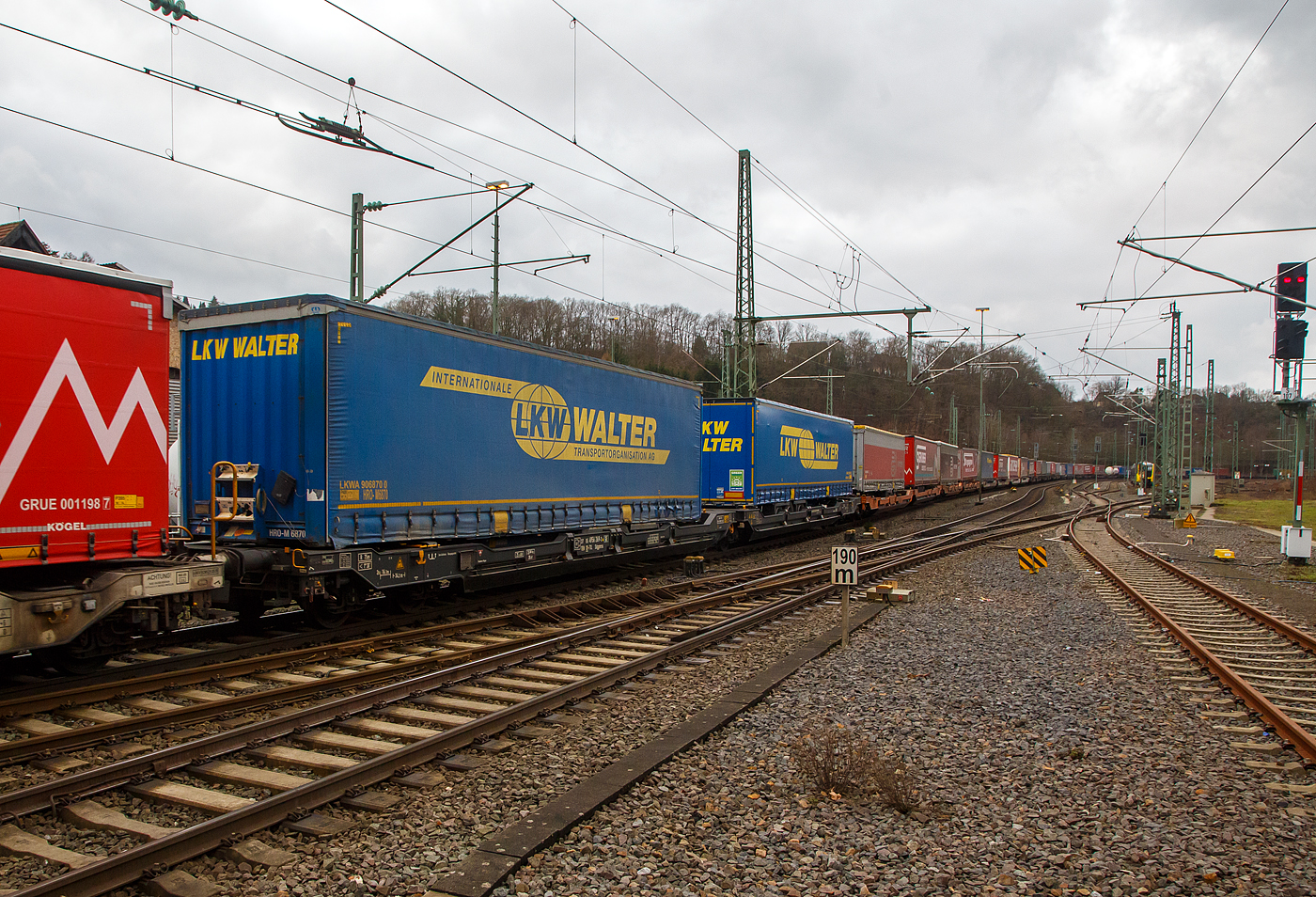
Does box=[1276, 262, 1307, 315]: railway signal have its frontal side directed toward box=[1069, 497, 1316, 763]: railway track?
yes

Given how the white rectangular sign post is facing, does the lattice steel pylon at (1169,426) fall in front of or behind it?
behind

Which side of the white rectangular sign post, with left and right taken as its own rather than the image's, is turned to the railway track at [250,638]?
right

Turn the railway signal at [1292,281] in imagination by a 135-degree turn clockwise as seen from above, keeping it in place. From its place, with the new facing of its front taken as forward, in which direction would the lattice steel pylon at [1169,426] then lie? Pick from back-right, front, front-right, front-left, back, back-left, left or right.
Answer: front-right

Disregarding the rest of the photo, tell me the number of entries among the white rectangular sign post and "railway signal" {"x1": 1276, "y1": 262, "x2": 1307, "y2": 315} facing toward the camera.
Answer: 2

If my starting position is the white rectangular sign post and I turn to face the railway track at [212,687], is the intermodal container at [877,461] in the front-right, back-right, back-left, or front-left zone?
back-right

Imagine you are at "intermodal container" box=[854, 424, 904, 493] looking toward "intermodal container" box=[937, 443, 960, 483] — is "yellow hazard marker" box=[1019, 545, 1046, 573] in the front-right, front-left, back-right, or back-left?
back-right

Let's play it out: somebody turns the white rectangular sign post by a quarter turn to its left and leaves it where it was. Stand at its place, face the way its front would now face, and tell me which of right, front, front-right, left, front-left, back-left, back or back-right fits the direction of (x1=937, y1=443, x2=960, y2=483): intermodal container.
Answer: left

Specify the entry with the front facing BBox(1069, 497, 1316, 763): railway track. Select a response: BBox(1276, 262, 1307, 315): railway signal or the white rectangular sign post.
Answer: the railway signal

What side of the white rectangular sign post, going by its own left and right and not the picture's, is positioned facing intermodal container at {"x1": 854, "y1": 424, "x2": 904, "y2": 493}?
back
